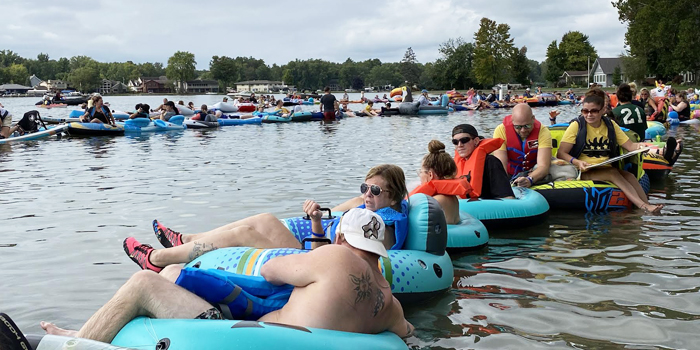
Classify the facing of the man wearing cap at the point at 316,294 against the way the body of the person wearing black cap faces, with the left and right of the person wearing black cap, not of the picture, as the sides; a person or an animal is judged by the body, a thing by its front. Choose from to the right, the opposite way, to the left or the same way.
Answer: to the right

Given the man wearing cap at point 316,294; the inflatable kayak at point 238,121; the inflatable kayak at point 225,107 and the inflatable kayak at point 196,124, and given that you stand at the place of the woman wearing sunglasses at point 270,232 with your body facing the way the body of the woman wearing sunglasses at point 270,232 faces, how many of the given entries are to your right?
3

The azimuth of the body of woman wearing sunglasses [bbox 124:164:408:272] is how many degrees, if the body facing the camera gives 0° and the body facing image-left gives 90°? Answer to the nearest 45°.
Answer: approximately 90°

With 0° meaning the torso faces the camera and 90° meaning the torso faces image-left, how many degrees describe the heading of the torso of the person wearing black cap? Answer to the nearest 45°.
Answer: approximately 45°

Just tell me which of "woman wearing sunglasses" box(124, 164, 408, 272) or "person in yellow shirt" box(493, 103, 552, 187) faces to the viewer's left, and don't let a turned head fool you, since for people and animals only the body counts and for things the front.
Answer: the woman wearing sunglasses

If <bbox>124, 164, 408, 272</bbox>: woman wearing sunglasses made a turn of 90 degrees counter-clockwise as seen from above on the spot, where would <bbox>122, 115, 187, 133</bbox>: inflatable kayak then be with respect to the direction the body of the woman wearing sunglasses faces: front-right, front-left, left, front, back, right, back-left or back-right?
back

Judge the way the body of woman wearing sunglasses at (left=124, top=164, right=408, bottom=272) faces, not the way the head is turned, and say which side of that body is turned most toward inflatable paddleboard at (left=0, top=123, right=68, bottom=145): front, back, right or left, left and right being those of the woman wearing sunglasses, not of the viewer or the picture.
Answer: right

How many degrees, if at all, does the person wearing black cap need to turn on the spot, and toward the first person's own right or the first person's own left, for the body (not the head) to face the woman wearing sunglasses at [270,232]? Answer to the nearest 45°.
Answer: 0° — they already face them

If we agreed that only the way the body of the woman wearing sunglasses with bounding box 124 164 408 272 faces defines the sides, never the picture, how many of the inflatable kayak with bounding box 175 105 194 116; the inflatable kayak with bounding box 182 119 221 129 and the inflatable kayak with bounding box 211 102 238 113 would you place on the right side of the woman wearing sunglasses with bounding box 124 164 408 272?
3

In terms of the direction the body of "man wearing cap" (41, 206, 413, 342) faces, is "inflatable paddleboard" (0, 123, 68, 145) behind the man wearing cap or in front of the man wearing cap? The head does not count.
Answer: in front

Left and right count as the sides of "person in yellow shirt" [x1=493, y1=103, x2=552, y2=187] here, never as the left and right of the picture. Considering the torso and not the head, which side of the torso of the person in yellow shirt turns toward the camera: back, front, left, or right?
front

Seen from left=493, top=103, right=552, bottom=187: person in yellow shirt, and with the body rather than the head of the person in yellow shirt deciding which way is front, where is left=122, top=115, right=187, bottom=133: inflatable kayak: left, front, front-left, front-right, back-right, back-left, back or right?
back-right

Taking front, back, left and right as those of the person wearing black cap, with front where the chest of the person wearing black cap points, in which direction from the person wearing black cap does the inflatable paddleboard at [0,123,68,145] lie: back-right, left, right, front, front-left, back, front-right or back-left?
right

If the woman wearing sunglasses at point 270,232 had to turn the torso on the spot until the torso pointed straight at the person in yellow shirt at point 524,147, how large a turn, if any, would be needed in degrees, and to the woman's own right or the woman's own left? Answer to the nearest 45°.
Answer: approximately 135° to the woman's own right

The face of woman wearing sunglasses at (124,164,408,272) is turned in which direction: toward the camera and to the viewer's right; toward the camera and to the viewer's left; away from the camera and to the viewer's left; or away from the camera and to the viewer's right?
toward the camera and to the viewer's left

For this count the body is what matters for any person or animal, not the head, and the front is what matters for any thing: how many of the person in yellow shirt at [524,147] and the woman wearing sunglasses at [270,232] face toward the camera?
1

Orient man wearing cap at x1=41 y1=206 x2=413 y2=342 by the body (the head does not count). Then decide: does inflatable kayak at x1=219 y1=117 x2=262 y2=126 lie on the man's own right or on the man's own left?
on the man's own right

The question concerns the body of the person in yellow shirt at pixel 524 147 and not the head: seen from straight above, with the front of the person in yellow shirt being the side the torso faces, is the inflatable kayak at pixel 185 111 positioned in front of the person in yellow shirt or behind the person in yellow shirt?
behind

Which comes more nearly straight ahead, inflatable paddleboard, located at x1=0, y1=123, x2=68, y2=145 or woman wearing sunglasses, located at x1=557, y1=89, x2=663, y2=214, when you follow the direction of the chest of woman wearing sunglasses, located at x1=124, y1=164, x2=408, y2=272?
the inflatable paddleboard

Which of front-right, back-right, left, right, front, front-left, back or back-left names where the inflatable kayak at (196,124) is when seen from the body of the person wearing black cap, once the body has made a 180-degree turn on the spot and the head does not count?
left
